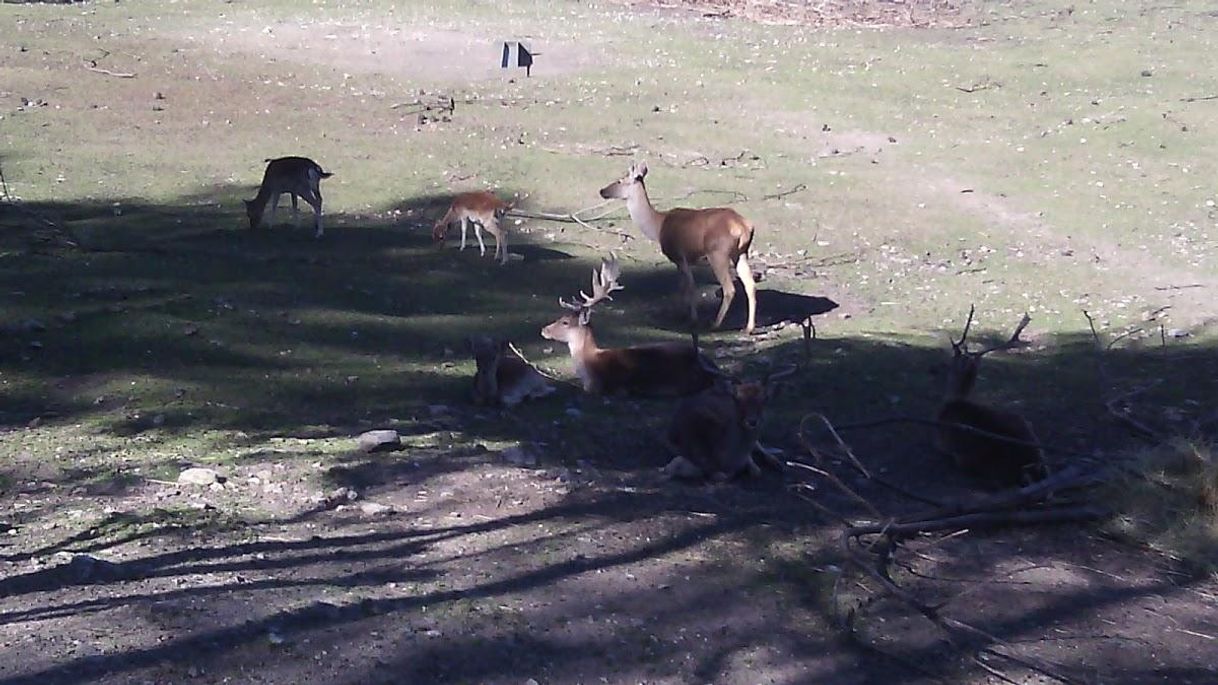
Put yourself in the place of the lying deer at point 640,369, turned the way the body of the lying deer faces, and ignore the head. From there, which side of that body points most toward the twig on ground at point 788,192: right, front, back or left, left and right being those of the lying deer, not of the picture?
right

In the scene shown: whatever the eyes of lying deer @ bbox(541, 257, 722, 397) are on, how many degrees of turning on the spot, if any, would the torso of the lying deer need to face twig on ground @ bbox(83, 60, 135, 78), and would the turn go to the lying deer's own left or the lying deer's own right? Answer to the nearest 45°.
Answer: approximately 45° to the lying deer's own right

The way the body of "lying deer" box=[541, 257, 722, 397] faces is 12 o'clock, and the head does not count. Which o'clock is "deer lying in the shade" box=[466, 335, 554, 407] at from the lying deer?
The deer lying in the shade is roughly at 11 o'clock from the lying deer.

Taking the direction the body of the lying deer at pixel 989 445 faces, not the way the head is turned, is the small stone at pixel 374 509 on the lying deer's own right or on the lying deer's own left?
on the lying deer's own left

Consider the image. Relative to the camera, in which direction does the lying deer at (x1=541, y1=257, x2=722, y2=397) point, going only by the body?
to the viewer's left

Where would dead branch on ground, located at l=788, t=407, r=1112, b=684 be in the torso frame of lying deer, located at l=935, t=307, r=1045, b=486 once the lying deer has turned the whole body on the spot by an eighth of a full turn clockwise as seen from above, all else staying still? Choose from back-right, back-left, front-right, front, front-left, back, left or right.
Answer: back

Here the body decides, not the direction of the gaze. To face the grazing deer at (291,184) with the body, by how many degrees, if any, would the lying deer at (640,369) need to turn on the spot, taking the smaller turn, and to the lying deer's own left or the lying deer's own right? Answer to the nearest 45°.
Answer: approximately 45° to the lying deer's own right

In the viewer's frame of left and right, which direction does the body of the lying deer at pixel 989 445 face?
facing away from the viewer and to the left of the viewer

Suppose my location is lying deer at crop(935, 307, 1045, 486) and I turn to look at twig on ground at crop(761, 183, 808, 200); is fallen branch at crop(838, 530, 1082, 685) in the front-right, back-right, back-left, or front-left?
back-left
